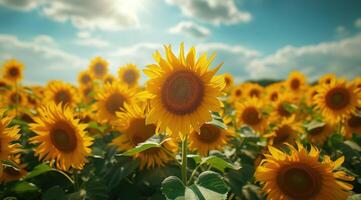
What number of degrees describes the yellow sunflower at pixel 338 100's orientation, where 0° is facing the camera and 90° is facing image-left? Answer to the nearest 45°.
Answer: approximately 0°

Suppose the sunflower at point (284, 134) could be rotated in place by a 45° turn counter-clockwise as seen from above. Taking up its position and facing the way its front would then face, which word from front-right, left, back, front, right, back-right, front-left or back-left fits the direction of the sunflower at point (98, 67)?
back

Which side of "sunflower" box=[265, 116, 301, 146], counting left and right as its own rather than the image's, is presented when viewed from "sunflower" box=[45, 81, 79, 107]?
right

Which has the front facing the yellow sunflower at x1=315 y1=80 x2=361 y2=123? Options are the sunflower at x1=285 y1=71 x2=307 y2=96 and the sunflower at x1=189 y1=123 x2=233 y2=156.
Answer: the sunflower at x1=285 y1=71 x2=307 y2=96

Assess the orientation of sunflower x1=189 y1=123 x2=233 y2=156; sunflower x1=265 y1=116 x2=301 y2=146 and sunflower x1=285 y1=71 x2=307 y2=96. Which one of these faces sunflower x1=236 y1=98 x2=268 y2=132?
sunflower x1=285 y1=71 x2=307 y2=96

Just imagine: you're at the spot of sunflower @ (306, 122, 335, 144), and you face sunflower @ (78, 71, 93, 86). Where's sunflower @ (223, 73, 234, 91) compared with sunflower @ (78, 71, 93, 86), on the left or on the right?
right

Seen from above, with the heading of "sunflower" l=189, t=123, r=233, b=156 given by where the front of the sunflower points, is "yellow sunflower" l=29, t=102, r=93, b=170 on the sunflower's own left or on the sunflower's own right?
on the sunflower's own right

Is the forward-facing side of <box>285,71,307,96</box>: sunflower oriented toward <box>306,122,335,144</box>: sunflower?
yes

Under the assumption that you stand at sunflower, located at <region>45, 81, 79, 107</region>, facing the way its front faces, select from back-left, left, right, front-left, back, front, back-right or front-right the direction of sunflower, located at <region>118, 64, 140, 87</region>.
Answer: back-left

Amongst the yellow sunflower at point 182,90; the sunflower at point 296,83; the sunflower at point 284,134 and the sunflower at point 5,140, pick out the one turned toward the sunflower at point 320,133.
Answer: the sunflower at point 296,83

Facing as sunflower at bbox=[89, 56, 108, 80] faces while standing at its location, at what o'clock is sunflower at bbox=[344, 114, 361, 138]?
sunflower at bbox=[344, 114, 361, 138] is roughly at 11 o'clock from sunflower at bbox=[89, 56, 108, 80].

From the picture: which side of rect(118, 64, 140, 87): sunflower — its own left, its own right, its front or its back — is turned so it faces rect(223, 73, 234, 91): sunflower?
left

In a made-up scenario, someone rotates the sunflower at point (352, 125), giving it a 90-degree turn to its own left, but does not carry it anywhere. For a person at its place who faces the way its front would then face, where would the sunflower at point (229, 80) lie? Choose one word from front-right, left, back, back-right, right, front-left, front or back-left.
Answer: back-left

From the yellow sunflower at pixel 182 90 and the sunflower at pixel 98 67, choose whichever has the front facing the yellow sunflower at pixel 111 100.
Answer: the sunflower

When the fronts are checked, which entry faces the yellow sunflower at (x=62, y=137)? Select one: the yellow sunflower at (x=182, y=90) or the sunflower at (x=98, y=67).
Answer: the sunflower

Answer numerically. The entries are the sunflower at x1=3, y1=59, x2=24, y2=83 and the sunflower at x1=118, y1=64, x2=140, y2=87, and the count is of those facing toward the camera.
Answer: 2

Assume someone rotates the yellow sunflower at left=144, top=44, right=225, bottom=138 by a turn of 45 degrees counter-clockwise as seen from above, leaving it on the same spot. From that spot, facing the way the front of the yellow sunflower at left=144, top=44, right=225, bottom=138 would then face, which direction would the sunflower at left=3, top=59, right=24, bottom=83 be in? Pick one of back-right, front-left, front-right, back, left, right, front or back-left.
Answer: back
